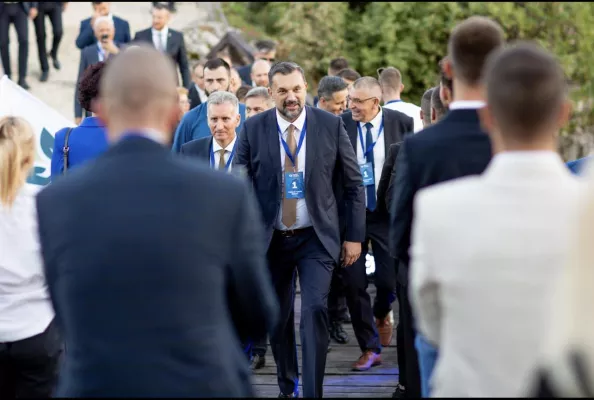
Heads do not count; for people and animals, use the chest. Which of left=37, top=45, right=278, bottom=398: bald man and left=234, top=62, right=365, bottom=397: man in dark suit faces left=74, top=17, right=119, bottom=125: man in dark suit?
the bald man

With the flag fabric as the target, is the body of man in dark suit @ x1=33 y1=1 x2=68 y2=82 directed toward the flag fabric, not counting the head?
yes

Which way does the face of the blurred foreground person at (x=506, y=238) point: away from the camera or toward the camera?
away from the camera

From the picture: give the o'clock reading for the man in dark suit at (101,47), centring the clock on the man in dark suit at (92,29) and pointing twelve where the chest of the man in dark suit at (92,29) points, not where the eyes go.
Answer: the man in dark suit at (101,47) is roughly at 12 o'clock from the man in dark suit at (92,29).

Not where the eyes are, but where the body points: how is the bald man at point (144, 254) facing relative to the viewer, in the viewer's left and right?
facing away from the viewer

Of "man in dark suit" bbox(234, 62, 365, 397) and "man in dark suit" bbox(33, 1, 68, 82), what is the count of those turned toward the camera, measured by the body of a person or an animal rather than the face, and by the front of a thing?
2

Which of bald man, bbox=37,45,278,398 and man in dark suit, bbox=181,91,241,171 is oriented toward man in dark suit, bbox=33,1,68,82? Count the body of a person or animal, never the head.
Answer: the bald man

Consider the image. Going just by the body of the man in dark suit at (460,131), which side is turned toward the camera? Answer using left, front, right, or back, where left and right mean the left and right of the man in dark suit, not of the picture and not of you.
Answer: back

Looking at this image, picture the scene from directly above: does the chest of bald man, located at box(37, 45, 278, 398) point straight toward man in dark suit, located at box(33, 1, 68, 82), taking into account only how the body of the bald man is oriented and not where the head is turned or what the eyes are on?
yes

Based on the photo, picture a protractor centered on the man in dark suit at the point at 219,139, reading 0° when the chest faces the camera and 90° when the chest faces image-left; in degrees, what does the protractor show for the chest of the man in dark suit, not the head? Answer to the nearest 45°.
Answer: approximately 0°

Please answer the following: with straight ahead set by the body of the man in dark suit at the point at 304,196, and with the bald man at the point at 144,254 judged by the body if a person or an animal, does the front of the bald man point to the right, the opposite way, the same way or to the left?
the opposite way
